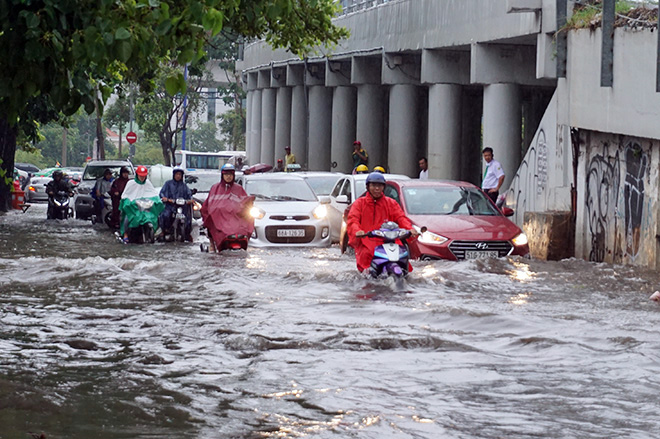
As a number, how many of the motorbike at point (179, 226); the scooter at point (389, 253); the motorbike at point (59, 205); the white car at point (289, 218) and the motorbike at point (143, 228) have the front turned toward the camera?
5

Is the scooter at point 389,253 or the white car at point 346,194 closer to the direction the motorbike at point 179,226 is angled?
the scooter

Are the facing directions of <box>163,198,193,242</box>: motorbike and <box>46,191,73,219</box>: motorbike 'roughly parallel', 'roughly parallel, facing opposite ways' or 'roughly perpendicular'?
roughly parallel

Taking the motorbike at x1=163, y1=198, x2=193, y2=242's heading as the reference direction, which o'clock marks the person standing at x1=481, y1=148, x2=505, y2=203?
The person standing is roughly at 9 o'clock from the motorbike.

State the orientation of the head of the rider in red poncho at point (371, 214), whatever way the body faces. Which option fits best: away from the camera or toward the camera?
toward the camera

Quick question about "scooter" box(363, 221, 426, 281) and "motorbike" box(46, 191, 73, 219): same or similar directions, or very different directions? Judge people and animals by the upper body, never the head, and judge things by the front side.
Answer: same or similar directions

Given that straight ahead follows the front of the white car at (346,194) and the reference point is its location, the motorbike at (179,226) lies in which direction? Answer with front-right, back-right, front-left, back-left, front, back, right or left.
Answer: back-right

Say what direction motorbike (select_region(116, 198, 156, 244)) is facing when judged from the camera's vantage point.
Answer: facing the viewer

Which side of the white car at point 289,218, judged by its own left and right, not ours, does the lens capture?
front

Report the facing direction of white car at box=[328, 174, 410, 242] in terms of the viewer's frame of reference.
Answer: facing the viewer and to the right of the viewer

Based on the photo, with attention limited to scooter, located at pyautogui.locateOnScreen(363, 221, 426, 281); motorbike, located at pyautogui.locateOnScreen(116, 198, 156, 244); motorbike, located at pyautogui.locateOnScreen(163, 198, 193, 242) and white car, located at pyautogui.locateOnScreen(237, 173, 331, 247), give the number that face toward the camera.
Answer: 4

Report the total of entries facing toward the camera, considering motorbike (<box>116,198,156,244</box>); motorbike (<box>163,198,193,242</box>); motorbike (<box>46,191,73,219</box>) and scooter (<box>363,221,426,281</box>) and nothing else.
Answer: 4
